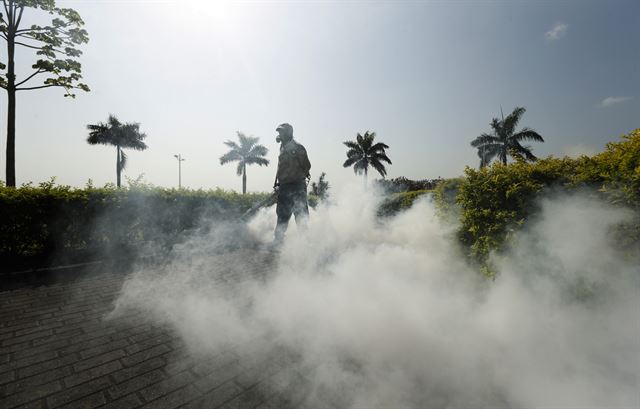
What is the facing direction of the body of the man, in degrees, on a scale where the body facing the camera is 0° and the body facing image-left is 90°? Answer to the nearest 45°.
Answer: approximately 45°

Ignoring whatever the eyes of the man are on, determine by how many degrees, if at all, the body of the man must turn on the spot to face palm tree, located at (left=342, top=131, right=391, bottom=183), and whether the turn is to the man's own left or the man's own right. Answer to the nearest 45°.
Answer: approximately 135° to the man's own right

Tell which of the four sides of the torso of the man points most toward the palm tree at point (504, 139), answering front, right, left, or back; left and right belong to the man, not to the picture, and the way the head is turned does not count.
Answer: back

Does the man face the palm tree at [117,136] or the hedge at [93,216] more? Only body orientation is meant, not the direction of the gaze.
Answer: the hedge

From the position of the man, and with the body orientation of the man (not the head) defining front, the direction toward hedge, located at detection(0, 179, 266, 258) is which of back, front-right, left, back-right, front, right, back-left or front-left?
front-right

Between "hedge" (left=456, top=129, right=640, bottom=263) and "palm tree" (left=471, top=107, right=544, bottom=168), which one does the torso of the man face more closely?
the hedge
